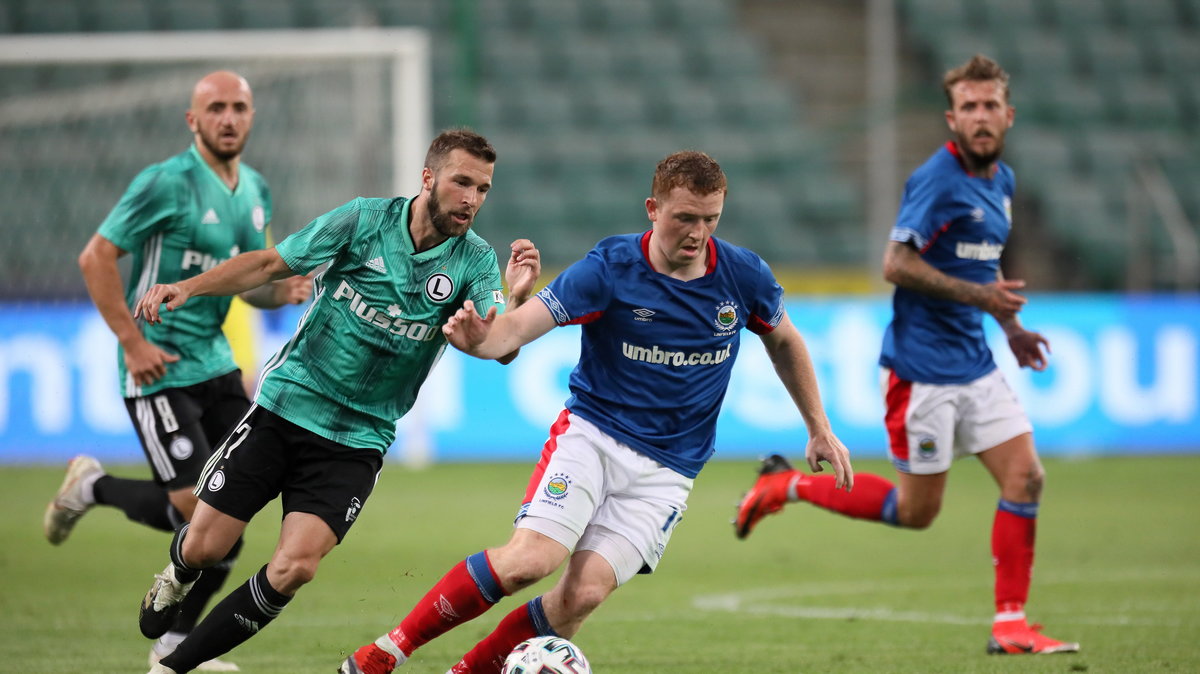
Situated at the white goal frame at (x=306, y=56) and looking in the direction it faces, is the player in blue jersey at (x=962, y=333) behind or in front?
in front

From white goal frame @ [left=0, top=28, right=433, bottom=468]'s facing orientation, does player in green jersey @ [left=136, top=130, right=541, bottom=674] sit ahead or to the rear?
ahead

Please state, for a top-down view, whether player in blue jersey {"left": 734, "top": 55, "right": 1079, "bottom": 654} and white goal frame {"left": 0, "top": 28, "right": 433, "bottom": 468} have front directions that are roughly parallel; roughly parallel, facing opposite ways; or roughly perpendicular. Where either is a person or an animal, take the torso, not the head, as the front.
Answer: roughly parallel

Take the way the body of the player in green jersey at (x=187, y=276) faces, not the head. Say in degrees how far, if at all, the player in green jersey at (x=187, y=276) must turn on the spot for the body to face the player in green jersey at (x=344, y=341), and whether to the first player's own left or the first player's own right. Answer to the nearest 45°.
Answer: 0° — they already face them

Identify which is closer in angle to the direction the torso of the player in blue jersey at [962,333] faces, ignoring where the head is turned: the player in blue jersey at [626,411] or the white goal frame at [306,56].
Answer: the player in blue jersey

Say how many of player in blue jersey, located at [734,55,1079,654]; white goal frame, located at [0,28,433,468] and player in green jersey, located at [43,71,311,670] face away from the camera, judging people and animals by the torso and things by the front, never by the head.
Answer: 0

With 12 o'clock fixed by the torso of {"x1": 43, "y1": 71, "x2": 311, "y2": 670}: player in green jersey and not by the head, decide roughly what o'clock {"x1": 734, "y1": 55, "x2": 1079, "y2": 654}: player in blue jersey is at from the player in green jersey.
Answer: The player in blue jersey is roughly at 11 o'clock from the player in green jersey.

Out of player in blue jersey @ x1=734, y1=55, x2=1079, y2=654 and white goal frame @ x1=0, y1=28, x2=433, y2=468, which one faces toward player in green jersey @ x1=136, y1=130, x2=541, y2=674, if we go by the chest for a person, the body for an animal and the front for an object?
the white goal frame

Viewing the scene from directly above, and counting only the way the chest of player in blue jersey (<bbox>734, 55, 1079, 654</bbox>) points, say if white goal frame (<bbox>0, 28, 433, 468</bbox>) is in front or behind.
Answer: behind

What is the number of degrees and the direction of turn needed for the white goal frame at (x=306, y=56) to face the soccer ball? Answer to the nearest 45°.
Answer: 0° — it already faces it

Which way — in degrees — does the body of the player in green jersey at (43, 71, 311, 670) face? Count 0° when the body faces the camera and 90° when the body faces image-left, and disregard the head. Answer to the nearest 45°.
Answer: approximately 315°

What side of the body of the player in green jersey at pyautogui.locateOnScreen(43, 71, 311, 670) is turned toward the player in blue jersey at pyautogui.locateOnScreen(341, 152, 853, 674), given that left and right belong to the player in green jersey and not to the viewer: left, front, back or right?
front

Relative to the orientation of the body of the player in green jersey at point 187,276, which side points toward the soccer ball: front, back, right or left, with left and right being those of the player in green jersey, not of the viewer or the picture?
front
